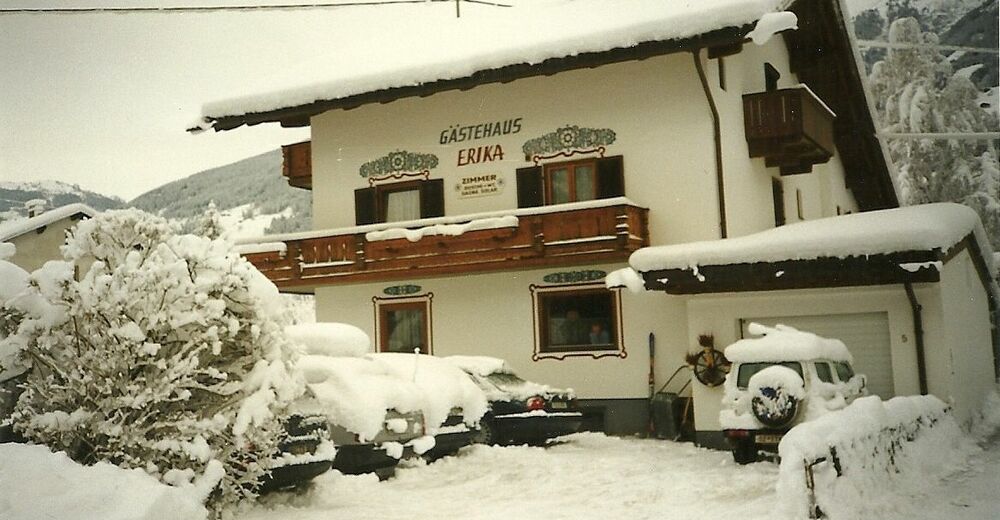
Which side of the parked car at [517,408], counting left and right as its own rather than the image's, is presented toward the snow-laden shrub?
left

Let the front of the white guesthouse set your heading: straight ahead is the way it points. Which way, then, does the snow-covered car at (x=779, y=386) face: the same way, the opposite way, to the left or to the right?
the opposite way

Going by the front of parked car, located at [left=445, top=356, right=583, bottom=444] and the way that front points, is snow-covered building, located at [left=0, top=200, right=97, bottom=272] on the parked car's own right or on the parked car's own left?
on the parked car's own left

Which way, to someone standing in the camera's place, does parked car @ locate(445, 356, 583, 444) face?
facing away from the viewer and to the left of the viewer

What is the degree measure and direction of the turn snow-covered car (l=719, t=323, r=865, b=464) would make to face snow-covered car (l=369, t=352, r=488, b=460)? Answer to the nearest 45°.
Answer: approximately 135° to its left

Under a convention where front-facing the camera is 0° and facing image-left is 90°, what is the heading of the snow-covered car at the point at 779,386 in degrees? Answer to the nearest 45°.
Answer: approximately 225°

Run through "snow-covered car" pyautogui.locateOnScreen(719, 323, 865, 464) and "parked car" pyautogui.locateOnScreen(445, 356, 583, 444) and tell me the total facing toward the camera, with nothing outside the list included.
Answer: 0

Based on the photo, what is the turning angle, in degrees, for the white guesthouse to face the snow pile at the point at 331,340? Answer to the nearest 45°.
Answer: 0° — it already faces it

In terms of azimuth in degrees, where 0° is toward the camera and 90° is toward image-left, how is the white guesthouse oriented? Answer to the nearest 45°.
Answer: approximately 45°

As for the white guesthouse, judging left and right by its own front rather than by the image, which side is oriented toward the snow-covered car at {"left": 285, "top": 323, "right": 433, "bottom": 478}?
front
